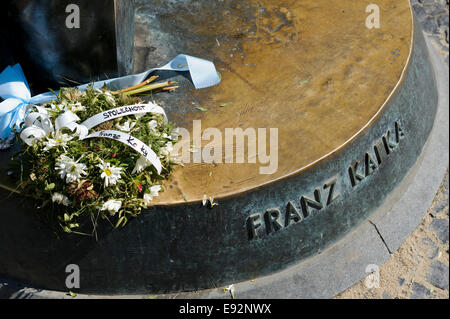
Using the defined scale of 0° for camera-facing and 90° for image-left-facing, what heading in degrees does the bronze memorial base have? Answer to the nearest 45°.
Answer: approximately 315°
